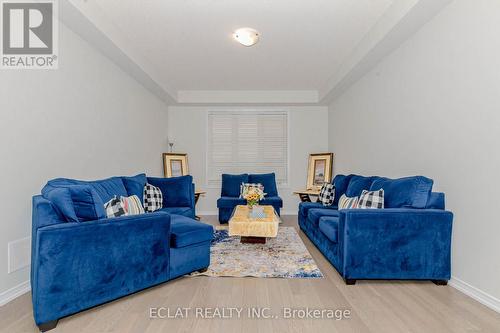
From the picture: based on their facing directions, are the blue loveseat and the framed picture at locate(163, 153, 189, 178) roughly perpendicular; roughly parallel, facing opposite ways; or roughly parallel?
roughly parallel

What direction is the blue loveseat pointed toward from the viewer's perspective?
toward the camera

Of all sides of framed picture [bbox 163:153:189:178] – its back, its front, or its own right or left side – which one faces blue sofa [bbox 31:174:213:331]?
front

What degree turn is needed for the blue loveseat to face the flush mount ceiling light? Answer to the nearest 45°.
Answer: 0° — it already faces it

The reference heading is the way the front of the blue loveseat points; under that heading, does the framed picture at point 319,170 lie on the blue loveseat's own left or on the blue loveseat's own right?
on the blue loveseat's own left

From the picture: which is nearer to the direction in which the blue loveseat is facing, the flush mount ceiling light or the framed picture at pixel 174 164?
the flush mount ceiling light

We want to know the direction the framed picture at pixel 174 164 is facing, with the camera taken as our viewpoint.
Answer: facing the viewer

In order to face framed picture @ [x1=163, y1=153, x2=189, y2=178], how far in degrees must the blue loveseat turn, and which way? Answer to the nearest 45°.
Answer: approximately 90° to its right

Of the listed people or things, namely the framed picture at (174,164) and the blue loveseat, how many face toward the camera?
2

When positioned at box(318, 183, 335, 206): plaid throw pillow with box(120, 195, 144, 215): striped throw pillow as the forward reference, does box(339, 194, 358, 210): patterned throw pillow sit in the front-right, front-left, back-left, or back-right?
front-left

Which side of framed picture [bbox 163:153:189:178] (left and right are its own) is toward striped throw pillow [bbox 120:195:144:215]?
front

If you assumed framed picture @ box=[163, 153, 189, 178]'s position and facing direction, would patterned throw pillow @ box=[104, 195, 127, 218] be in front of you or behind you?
in front

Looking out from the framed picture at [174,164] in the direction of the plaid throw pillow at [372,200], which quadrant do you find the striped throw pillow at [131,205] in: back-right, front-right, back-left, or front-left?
front-right

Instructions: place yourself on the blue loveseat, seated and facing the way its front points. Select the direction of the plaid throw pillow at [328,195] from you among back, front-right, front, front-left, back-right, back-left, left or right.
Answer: front-left
